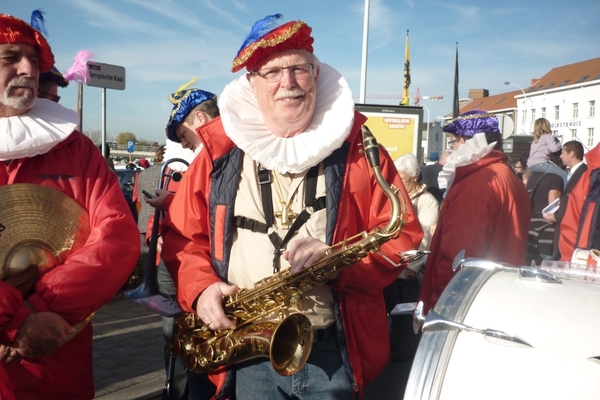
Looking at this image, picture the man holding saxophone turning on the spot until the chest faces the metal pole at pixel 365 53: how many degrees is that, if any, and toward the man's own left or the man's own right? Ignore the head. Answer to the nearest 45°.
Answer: approximately 180°

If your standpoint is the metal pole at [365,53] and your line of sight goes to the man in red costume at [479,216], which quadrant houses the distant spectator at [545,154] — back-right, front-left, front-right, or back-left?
front-left

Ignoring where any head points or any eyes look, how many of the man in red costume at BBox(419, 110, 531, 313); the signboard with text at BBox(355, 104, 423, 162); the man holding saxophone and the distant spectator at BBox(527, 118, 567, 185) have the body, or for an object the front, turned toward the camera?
2

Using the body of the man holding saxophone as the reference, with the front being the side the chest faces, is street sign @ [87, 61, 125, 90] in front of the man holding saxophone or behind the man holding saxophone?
behind

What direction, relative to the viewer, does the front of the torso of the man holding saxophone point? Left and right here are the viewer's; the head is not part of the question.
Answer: facing the viewer

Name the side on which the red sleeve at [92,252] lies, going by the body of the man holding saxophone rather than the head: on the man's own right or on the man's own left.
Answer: on the man's own right

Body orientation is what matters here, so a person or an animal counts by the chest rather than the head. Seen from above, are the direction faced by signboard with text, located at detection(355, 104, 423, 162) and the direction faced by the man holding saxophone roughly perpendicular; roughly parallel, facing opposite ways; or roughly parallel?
roughly parallel

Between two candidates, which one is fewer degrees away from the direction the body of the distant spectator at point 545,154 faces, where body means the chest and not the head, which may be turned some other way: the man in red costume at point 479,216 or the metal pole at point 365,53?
the metal pole

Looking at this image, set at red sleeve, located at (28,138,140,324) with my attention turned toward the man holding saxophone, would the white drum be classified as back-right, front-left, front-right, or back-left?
front-right

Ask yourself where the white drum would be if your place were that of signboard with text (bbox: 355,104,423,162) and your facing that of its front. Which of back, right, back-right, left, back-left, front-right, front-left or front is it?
front

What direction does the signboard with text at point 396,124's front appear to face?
toward the camera

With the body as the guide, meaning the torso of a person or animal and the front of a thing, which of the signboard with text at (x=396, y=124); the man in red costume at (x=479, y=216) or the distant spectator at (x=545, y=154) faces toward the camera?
the signboard with text

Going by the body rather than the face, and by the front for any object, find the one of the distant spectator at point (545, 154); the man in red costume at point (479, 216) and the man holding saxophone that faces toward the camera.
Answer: the man holding saxophone

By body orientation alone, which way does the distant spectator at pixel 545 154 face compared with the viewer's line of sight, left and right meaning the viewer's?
facing away from the viewer and to the right of the viewer

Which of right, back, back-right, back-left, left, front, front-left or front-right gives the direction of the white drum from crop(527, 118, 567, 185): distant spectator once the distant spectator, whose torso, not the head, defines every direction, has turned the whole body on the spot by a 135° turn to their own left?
left

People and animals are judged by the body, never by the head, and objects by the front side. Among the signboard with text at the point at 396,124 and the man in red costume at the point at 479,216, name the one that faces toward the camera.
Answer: the signboard with text
